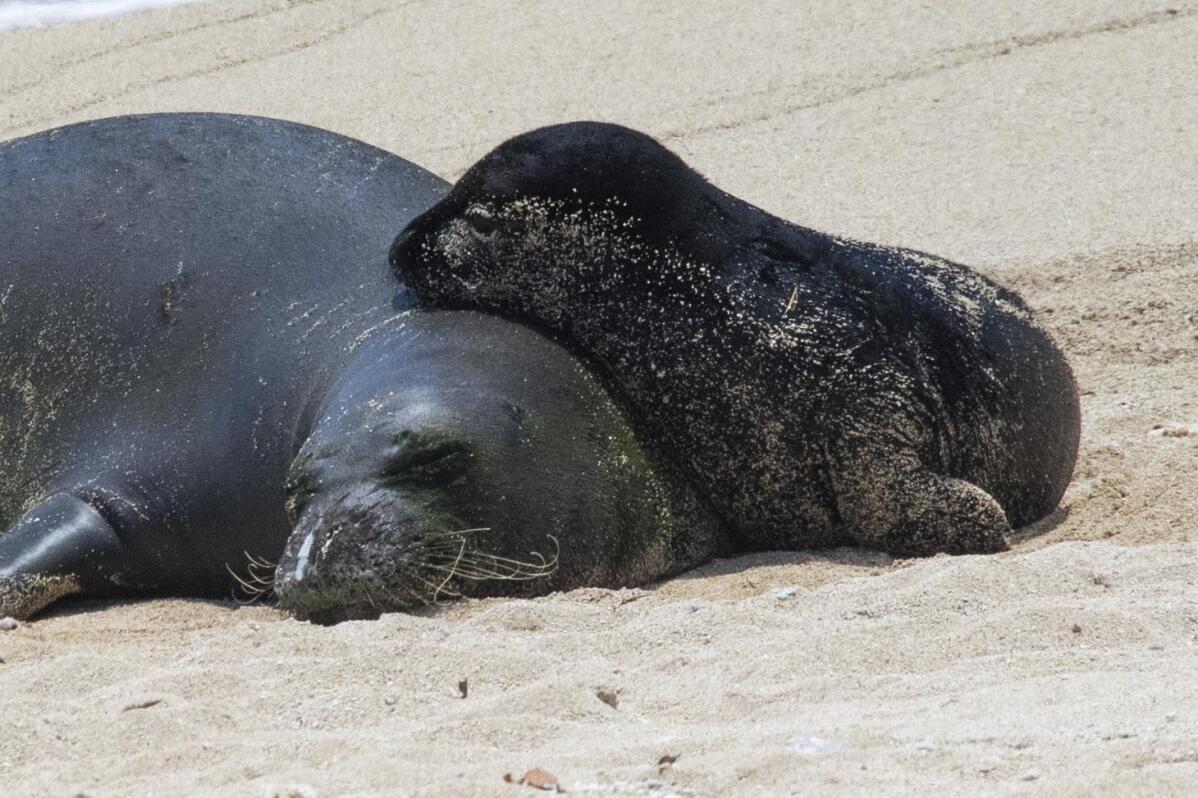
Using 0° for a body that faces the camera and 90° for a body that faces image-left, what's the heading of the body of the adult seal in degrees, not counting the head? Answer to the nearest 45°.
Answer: approximately 315°

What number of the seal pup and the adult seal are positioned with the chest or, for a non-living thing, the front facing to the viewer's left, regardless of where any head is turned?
1

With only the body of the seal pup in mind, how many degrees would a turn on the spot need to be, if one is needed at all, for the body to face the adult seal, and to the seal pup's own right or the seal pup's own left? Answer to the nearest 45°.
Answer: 0° — it already faces it

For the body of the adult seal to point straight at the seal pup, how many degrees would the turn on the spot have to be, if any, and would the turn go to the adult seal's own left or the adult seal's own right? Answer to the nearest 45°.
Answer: approximately 45° to the adult seal's own left

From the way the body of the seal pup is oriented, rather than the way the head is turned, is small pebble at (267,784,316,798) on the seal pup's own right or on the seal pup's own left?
on the seal pup's own left

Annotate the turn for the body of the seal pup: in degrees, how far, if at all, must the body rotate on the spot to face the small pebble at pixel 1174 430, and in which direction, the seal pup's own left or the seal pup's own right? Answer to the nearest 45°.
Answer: approximately 135° to the seal pup's own right

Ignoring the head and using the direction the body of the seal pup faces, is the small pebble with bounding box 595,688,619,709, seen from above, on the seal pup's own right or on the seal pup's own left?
on the seal pup's own left

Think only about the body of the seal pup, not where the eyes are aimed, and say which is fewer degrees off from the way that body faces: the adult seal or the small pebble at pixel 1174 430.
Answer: the adult seal

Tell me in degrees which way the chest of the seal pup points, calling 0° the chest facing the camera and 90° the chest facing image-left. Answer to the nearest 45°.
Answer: approximately 90°
